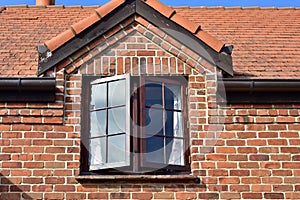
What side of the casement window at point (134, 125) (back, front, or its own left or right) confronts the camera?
front
